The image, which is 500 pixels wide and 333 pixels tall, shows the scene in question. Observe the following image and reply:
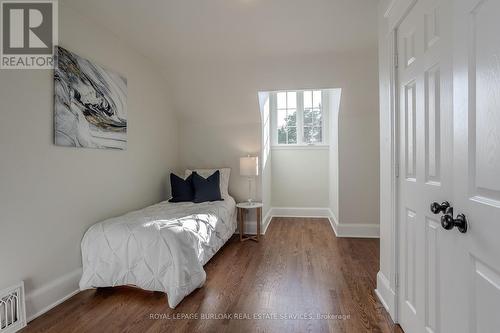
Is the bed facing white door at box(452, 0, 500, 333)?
no

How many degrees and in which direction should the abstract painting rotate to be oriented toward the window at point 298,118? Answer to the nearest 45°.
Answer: approximately 45° to its left

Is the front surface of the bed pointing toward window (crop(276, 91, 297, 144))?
no

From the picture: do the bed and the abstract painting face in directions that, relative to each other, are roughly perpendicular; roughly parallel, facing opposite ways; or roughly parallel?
roughly perpendicular

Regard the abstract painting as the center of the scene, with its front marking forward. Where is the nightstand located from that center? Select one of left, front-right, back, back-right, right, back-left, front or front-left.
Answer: front-left

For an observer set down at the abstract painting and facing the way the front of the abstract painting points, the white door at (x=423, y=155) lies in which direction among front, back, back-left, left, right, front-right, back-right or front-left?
front

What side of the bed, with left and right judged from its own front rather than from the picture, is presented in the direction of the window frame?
back

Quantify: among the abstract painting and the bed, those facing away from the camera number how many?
0

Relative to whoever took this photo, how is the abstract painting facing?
facing the viewer and to the right of the viewer

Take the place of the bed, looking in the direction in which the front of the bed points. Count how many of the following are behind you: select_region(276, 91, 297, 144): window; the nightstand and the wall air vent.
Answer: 2

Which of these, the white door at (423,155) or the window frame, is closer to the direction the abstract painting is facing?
the white door

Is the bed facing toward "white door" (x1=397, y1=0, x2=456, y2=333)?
no

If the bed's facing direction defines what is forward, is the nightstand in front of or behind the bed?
behind

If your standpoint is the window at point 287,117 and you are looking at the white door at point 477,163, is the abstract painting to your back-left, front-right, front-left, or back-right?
front-right

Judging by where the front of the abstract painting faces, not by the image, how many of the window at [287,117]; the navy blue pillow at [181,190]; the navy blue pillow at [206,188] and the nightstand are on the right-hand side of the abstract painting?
0

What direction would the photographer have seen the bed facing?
facing the viewer and to the left of the viewer

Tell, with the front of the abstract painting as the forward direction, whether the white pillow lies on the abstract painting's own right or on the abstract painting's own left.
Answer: on the abstract painting's own left
